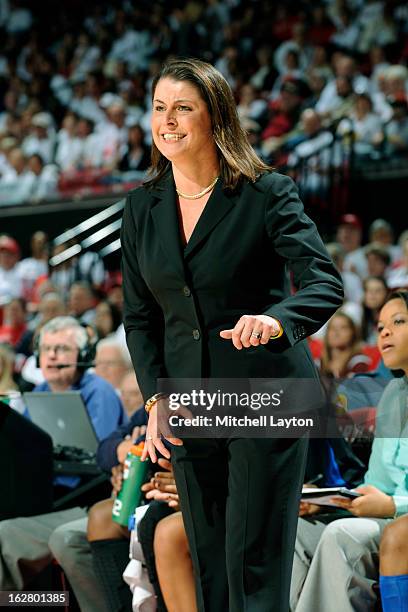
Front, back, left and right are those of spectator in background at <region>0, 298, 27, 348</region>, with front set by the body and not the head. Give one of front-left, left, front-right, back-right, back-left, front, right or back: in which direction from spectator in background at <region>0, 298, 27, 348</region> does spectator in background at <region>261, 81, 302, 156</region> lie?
back-left

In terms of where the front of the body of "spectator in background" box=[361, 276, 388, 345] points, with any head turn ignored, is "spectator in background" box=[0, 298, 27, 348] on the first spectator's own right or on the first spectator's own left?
on the first spectator's own right

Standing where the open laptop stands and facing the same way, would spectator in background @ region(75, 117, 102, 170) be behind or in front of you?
in front

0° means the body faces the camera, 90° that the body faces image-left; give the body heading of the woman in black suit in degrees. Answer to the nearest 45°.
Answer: approximately 45°

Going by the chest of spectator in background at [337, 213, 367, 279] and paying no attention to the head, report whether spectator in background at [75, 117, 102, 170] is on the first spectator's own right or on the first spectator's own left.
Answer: on the first spectator's own right

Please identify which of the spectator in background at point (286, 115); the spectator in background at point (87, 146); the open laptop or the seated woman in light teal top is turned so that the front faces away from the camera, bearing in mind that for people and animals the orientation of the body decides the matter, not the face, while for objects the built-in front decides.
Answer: the open laptop

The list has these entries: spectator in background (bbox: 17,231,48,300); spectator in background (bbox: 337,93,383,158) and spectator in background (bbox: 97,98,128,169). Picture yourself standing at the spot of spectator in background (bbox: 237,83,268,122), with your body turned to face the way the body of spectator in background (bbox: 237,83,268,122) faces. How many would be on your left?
1

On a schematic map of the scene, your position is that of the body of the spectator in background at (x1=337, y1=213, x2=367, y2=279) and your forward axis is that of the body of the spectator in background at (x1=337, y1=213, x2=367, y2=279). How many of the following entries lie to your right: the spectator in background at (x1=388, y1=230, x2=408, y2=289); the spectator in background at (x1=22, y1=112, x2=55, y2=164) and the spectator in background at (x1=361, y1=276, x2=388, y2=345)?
1

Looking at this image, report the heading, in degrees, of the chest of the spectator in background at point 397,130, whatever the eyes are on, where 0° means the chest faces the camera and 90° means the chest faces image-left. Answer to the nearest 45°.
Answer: approximately 45°

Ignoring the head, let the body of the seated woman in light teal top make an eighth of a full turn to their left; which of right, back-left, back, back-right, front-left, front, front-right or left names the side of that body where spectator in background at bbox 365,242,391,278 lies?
back

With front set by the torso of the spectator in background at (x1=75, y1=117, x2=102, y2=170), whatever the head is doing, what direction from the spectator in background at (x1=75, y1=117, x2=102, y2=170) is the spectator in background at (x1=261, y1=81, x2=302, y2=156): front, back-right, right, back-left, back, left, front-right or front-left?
left
